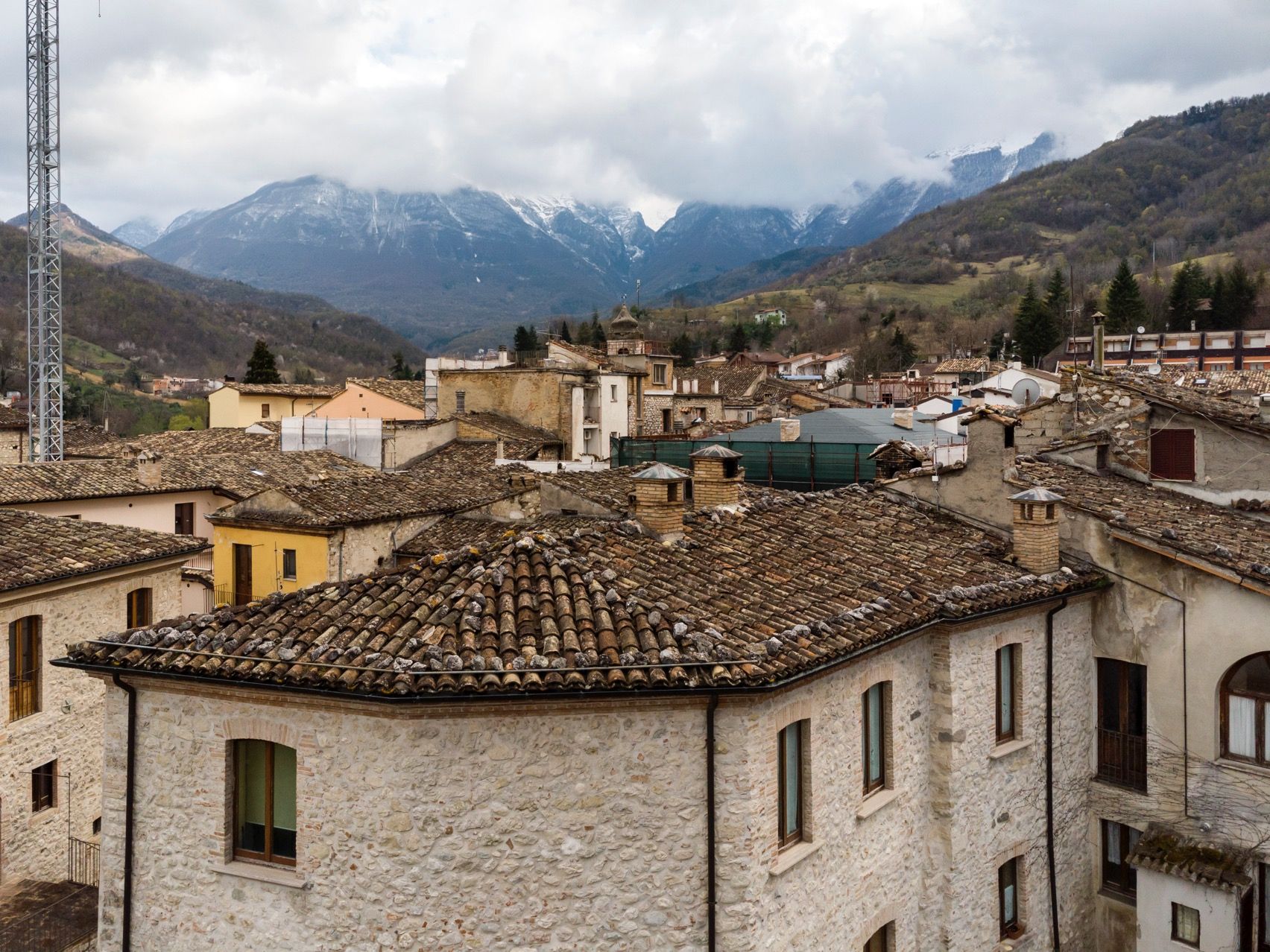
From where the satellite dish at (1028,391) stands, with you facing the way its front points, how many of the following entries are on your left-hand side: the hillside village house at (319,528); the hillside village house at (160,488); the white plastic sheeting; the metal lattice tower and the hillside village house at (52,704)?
0

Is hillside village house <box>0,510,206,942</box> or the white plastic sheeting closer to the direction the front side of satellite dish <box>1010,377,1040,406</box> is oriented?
the hillside village house

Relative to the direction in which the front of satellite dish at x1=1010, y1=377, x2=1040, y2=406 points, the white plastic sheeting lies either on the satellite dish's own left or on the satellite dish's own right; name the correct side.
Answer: on the satellite dish's own right

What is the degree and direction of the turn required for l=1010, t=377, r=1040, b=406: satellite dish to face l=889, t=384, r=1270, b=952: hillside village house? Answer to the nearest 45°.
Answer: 0° — it already faces it

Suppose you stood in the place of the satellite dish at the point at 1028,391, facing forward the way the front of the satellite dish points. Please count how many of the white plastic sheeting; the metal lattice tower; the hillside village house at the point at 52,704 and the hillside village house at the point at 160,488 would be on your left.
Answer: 0

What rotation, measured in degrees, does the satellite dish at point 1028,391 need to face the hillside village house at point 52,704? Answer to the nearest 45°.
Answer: approximately 45° to its right

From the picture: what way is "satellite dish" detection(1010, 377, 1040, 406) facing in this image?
toward the camera

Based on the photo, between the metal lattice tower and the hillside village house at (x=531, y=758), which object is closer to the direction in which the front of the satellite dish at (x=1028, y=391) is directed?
the hillside village house

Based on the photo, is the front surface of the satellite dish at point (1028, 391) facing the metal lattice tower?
no

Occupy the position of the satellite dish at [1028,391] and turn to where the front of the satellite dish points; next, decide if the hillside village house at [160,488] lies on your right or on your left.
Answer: on your right

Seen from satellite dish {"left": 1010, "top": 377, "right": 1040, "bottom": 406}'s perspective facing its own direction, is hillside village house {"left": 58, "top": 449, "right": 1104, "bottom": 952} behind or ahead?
ahead
